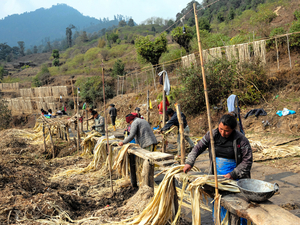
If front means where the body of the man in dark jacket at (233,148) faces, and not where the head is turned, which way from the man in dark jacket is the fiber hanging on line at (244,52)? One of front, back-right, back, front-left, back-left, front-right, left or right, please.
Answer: back-right

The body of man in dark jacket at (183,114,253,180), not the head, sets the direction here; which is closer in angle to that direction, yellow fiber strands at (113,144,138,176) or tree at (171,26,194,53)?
the yellow fiber strands

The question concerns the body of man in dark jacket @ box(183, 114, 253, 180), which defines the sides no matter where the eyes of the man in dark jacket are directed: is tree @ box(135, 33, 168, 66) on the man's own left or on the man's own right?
on the man's own right

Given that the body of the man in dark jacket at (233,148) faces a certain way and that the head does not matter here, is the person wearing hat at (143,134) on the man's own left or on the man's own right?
on the man's own right

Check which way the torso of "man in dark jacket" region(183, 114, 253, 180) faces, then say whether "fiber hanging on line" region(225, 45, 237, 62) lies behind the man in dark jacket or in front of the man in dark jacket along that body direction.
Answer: behind

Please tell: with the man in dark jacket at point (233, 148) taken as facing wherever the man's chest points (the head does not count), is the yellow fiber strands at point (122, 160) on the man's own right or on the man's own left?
on the man's own right

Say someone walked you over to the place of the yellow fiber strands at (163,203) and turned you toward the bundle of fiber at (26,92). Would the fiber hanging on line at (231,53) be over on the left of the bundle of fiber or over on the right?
right

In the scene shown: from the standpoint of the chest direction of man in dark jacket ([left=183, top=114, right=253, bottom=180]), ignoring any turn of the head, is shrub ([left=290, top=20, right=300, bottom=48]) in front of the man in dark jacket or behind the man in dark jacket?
behind

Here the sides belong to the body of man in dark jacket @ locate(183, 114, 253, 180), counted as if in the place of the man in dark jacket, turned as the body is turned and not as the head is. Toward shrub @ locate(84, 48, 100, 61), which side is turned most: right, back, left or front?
right

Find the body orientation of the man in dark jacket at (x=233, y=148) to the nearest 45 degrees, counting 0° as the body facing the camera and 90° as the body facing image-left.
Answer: approximately 45°

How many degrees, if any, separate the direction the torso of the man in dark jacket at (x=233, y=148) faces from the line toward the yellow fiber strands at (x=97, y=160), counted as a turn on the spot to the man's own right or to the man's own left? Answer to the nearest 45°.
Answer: approximately 90° to the man's own right

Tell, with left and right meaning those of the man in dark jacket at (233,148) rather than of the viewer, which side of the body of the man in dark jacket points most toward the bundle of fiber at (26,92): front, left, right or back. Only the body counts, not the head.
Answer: right

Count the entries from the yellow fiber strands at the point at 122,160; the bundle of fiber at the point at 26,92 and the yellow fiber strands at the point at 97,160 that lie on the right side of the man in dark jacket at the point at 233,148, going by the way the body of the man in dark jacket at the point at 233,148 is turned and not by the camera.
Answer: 3
